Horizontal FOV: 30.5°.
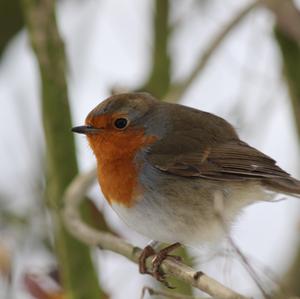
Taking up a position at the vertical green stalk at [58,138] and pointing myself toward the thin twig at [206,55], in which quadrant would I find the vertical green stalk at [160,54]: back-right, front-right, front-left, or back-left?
front-left

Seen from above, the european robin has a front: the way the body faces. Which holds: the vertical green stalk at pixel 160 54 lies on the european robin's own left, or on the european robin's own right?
on the european robin's own right

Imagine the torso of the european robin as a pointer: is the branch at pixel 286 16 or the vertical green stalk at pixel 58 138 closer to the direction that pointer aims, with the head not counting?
the vertical green stalk

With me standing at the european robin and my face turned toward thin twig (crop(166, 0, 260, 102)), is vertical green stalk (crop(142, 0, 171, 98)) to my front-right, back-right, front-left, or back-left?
front-left

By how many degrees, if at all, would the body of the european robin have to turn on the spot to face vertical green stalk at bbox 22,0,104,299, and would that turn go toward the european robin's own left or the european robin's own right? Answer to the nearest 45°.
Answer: approximately 90° to the european robin's own right

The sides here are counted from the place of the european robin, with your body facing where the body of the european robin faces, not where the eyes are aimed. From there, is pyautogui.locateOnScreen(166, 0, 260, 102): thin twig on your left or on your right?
on your right

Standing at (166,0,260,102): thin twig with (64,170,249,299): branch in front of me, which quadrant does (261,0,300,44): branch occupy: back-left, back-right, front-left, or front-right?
back-left

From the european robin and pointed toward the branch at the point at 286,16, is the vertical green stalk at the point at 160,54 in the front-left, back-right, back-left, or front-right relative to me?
front-left

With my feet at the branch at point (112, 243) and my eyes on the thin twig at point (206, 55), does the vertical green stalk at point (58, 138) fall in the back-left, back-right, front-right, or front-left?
front-left

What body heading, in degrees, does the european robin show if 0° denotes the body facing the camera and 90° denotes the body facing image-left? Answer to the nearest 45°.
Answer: approximately 90°

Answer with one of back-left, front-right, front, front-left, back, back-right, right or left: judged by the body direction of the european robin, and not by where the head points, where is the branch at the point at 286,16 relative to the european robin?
back-right

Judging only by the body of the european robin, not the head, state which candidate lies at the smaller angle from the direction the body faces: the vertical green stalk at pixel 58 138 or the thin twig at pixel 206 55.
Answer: the vertical green stalk
